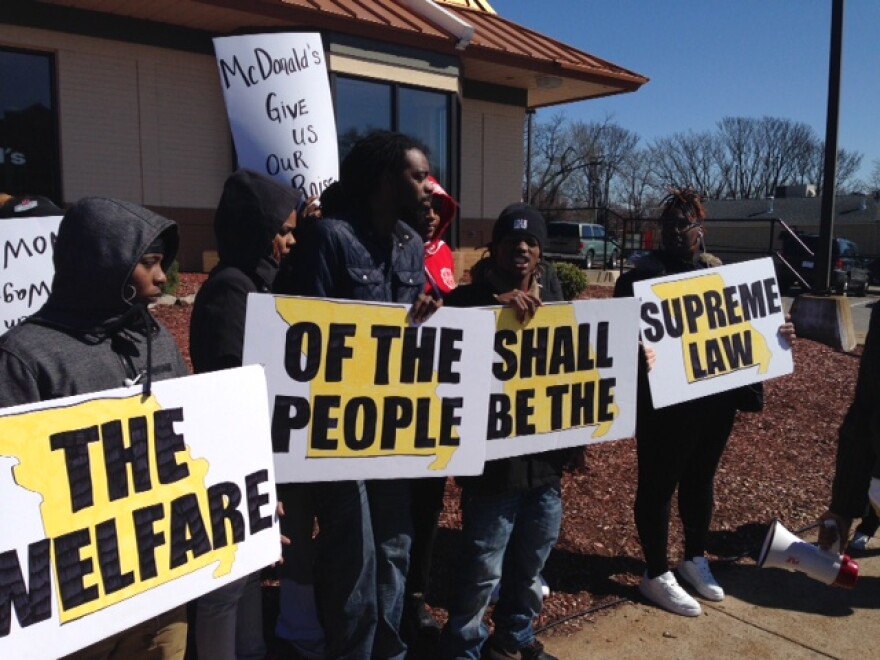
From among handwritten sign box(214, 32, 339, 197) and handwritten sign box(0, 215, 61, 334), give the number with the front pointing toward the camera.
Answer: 2

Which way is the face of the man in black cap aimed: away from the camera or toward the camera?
toward the camera

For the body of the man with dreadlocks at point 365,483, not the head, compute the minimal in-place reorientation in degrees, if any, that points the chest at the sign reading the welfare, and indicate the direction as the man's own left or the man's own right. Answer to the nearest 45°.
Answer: approximately 90° to the man's own right

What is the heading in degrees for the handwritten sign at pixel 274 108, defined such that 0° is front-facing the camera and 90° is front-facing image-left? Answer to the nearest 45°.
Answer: approximately 0°

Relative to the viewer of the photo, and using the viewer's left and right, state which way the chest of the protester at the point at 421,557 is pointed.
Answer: facing the viewer and to the left of the viewer

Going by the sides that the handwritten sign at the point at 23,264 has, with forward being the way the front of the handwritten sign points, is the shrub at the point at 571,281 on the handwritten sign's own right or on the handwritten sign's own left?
on the handwritten sign's own left

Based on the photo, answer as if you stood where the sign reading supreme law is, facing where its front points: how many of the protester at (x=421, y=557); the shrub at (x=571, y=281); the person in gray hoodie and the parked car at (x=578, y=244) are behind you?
2

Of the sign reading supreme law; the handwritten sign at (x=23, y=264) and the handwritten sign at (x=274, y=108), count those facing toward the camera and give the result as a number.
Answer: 3

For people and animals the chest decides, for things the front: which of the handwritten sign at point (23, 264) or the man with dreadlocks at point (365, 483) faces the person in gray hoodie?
the handwritten sign

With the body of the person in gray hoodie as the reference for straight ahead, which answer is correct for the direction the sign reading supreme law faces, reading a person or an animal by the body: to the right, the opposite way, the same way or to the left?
to the right

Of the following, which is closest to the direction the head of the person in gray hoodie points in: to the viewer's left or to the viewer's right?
to the viewer's right

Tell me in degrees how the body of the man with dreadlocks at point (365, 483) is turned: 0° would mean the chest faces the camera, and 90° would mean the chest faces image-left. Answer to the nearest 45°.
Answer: approximately 315°

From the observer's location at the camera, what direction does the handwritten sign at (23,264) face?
facing the viewer

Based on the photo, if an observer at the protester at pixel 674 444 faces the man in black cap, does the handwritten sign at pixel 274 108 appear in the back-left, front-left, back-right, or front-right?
front-right

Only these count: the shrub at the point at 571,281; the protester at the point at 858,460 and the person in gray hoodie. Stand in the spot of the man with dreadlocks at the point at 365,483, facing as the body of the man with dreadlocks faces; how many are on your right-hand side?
1
